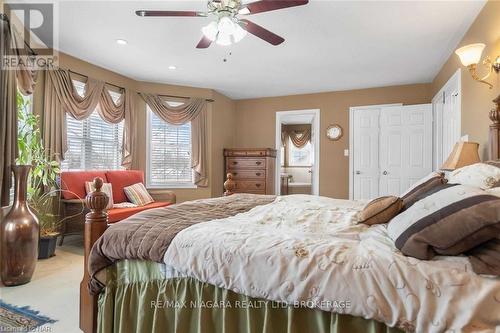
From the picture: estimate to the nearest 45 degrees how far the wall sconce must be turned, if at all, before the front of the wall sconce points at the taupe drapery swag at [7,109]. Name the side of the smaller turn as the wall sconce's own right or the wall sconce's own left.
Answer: approximately 45° to the wall sconce's own left

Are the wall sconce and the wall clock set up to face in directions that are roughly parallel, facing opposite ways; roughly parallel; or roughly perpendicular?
roughly perpendicular

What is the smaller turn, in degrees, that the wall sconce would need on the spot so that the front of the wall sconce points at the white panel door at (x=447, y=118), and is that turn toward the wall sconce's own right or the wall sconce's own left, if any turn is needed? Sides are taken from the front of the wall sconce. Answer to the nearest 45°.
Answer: approximately 90° to the wall sconce's own right

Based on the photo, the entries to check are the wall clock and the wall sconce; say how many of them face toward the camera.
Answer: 1

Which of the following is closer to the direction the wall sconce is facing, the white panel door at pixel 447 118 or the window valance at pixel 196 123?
the window valance

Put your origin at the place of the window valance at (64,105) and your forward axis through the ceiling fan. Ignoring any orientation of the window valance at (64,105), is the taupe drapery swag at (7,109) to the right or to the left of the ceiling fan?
right

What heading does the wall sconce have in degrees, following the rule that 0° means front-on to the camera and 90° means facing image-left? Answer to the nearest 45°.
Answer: approximately 90°

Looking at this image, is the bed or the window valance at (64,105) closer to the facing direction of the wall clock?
the bed

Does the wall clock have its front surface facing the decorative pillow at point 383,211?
yes
